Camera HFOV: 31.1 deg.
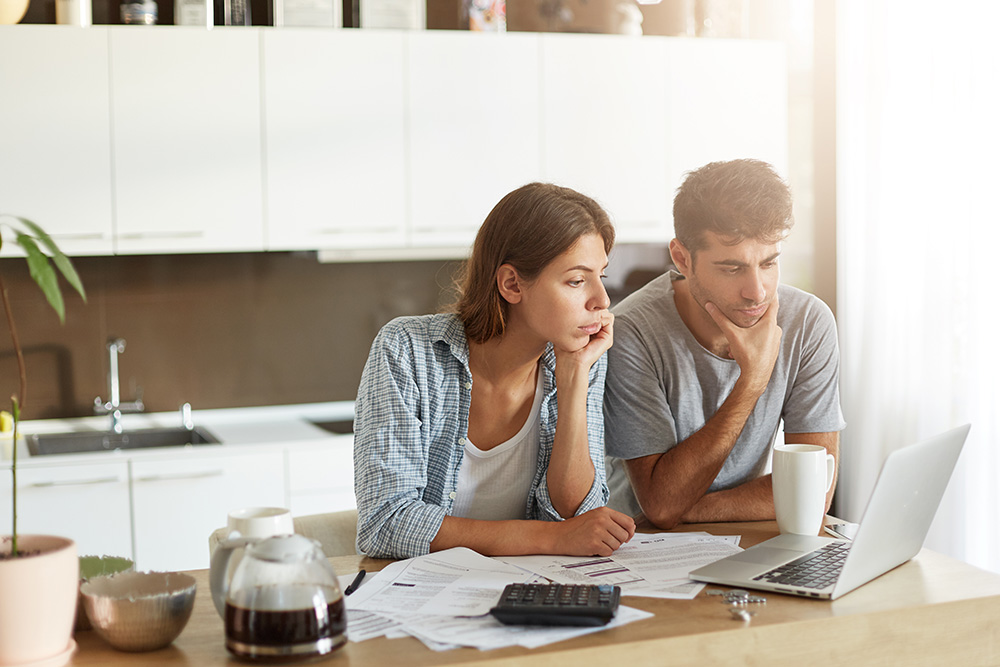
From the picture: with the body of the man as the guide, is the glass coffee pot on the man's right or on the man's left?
on the man's right

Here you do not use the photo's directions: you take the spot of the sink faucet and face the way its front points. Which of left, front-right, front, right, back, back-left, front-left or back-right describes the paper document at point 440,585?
front

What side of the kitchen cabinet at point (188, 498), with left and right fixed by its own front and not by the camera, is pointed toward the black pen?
front

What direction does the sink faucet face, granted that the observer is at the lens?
facing the viewer

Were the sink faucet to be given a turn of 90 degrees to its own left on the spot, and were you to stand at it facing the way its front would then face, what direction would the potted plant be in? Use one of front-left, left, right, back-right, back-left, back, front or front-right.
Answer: right

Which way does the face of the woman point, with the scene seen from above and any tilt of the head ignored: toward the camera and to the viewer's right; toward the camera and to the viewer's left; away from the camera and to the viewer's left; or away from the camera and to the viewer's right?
toward the camera and to the viewer's right

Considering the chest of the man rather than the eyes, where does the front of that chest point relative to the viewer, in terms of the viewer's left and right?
facing the viewer and to the right of the viewer

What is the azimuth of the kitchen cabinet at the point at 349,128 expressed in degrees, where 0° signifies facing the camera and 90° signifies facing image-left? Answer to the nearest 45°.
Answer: approximately 0°

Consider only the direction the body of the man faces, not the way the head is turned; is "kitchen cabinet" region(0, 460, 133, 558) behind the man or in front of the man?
behind

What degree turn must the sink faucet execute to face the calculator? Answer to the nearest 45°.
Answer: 0° — it already faces it

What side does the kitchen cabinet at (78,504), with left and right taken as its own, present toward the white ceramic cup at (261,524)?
front

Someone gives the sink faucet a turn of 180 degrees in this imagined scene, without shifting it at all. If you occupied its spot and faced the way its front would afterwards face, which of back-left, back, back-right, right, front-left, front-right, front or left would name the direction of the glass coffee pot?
back

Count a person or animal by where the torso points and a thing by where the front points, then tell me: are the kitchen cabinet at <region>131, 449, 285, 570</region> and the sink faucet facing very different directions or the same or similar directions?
same or similar directions

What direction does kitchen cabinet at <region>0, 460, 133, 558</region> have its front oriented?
toward the camera

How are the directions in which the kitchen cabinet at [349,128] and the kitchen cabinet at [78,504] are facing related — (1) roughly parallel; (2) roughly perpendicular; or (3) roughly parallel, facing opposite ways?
roughly parallel
